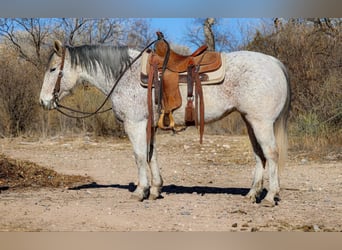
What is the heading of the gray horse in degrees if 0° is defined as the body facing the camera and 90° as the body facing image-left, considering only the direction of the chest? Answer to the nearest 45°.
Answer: approximately 90°

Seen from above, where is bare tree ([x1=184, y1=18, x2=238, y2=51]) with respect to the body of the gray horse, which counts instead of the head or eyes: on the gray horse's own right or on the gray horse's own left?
on the gray horse's own right

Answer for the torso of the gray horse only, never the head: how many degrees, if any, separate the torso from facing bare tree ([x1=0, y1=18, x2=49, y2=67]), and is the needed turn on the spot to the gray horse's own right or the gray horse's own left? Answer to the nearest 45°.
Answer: approximately 45° to the gray horse's own right
